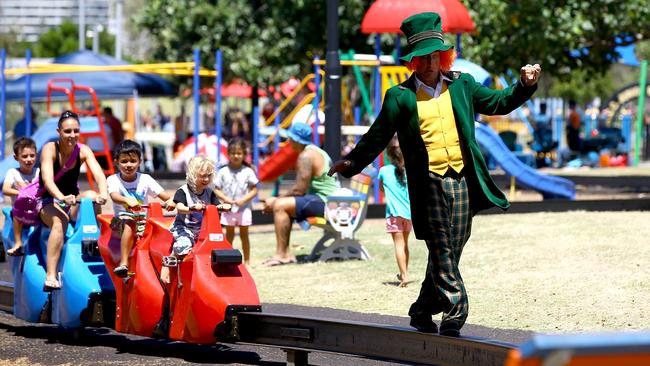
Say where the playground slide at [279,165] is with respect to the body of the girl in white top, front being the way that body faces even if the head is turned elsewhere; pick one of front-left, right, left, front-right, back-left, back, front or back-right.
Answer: back

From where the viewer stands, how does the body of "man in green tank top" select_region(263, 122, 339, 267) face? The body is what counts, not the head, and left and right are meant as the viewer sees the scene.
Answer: facing to the left of the viewer

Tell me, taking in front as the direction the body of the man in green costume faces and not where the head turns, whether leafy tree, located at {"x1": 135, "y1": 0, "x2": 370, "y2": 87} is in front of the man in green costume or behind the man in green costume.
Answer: behind

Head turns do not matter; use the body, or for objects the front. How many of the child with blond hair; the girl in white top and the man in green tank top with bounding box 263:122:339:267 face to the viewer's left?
1

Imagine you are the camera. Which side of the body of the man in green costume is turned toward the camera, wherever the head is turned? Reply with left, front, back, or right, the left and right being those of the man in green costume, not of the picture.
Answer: front

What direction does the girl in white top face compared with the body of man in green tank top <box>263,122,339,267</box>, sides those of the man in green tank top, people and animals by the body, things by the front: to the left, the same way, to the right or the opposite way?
to the left

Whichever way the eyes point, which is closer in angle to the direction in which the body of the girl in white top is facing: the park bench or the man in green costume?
the man in green costume

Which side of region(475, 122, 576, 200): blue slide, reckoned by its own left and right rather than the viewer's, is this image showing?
right

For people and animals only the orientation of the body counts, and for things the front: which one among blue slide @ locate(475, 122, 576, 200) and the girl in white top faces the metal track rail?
the girl in white top

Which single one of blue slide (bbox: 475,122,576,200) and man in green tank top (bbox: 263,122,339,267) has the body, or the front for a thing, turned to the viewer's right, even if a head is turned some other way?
the blue slide
